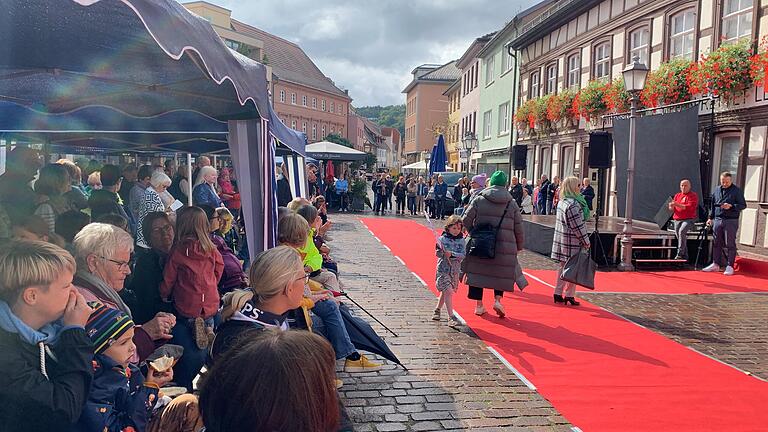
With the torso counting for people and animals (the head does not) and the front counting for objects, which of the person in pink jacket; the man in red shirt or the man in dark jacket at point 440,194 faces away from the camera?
the person in pink jacket

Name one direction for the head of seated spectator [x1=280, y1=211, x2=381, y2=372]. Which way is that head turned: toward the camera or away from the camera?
away from the camera

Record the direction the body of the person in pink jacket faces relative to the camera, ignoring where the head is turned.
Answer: away from the camera

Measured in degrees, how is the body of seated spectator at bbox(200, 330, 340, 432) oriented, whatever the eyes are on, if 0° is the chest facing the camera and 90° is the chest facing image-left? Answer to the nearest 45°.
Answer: approximately 225°

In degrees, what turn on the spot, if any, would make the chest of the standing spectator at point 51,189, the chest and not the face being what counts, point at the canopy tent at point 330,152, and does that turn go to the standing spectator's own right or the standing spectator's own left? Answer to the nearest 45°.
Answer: approximately 45° to the standing spectator's own left

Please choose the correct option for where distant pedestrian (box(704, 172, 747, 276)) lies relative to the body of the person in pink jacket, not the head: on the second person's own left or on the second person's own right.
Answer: on the second person's own right

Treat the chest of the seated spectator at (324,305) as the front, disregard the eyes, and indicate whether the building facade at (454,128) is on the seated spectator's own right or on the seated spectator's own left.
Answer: on the seated spectator's own left

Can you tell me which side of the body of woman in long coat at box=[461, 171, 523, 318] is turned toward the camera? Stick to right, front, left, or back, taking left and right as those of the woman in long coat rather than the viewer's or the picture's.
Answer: back

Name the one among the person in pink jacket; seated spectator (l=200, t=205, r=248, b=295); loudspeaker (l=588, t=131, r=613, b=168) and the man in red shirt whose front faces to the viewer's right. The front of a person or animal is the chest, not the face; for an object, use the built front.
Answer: the seated spectator

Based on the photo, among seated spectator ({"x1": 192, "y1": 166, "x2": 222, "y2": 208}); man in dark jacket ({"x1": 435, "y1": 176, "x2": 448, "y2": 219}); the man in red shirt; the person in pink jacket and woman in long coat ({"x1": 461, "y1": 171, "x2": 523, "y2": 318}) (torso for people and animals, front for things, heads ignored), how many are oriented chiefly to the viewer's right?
1

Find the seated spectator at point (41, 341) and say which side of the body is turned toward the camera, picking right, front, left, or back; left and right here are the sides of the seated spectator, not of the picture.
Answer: right

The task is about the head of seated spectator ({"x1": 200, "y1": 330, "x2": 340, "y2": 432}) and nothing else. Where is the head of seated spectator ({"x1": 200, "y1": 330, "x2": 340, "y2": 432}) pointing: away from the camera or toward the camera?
away from the camera

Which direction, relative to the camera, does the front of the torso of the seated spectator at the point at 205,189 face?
to the viewer's right

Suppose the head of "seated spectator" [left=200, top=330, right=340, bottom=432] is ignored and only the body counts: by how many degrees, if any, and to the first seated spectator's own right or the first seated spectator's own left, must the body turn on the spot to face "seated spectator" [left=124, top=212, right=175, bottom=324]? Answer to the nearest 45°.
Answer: approximately 45° to the first seated spectator's own left

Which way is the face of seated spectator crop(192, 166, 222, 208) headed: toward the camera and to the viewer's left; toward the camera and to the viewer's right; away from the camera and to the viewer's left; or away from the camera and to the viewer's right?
toward the camera and to the viewer's right

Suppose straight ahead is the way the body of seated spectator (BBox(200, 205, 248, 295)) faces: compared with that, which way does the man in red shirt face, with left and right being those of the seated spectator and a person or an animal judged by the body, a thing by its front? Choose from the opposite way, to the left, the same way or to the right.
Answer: the opposite way

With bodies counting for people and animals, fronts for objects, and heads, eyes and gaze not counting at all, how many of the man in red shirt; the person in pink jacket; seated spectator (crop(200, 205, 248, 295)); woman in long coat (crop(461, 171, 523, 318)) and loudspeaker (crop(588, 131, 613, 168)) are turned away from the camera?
2

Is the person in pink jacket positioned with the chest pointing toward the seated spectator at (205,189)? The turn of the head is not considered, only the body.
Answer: yes

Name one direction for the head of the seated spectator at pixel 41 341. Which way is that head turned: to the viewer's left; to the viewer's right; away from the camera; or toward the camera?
to the viewer's right

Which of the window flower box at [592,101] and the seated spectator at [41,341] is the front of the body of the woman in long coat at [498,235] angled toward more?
the window flower box

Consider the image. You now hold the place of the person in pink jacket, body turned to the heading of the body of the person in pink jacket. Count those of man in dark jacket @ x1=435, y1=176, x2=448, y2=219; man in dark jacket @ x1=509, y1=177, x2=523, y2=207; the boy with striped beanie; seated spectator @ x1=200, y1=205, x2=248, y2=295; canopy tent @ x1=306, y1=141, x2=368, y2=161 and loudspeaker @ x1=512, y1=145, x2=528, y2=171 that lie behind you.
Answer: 1

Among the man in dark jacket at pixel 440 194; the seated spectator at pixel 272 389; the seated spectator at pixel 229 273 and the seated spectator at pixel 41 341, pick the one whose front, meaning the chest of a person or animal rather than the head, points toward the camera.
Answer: the man in dark jacket
